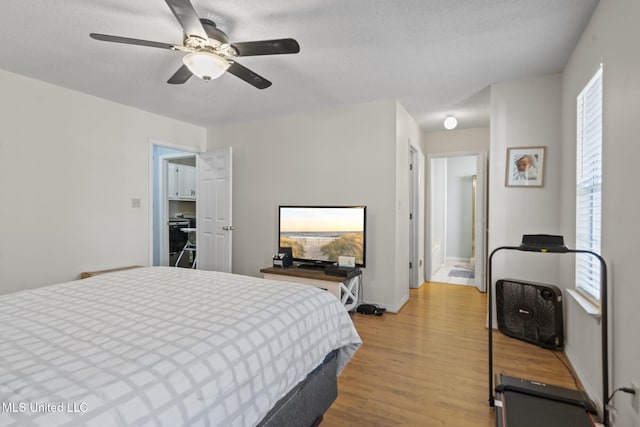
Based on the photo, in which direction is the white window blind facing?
to the viewer's left

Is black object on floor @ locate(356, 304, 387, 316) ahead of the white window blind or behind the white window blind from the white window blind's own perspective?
ahead

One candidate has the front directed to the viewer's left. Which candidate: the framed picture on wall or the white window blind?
the white window blind

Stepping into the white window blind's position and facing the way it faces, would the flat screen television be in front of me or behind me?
in front

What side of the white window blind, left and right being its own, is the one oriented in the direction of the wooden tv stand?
front

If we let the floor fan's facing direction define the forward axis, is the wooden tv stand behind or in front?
in front
